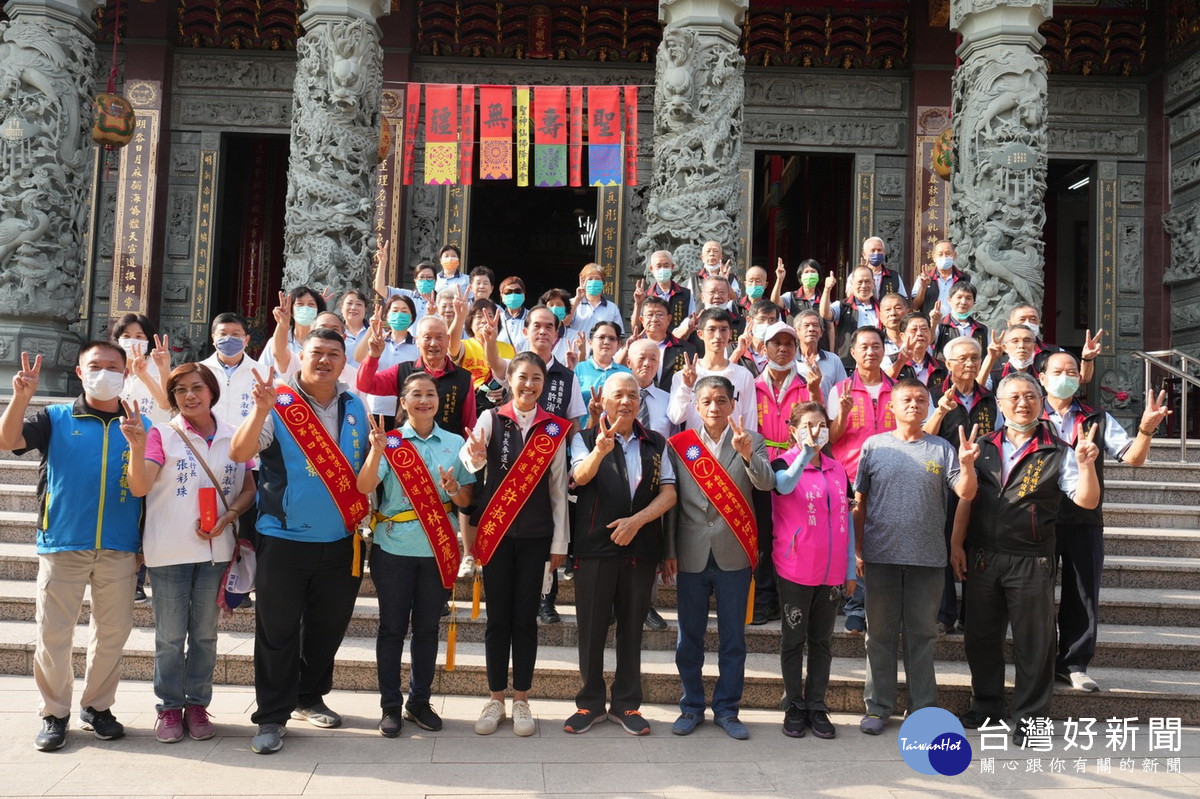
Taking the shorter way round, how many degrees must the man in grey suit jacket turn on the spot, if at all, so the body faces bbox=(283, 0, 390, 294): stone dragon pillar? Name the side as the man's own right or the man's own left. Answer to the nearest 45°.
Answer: approximately 135° to the man's own right

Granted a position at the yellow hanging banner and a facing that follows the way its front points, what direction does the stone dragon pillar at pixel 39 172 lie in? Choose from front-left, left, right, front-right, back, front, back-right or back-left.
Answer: right

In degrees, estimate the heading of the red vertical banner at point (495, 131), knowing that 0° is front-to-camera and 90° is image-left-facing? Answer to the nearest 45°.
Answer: approximately 0°

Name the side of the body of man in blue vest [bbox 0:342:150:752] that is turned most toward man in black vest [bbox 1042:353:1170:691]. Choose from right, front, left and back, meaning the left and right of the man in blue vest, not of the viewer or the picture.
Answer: left

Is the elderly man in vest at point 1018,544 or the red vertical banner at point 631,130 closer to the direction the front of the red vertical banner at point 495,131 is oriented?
the elderly man in vest

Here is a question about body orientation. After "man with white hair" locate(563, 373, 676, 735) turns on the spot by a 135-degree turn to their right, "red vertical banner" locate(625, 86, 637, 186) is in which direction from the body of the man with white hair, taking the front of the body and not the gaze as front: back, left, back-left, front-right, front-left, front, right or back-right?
front-right

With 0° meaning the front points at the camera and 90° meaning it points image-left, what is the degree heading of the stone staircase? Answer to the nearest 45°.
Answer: approximately 0°
